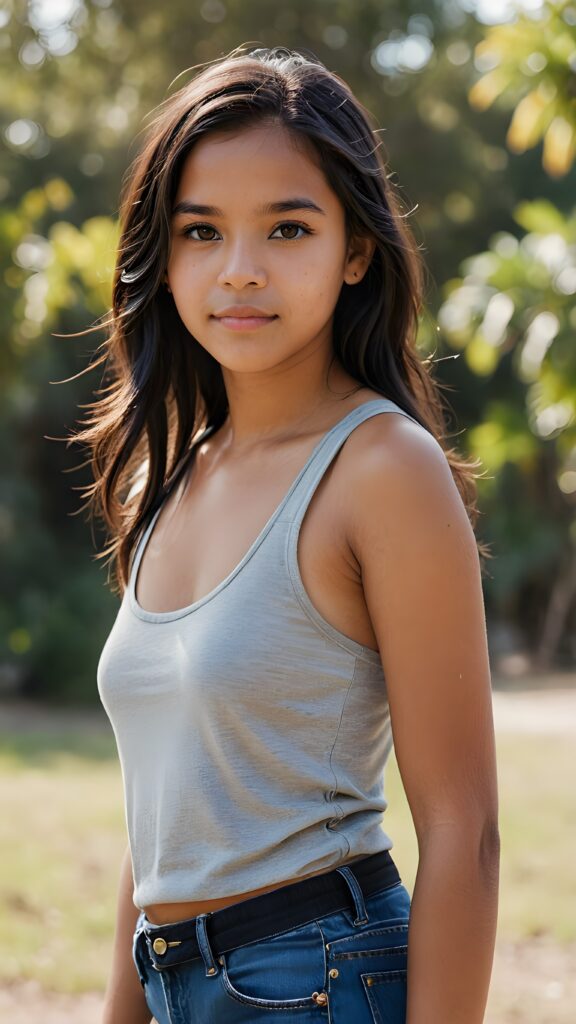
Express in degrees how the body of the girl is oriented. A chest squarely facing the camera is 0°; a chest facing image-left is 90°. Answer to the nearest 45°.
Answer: approximately 45°

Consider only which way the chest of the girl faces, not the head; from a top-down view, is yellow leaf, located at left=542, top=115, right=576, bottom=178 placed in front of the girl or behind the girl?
behind
